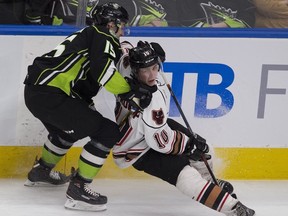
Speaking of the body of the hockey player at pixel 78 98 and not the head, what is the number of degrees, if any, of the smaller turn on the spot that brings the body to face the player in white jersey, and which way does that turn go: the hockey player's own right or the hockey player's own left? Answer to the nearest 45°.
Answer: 0° — they already face them

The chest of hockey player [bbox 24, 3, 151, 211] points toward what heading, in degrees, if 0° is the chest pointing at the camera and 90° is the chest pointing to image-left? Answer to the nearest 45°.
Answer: approximately 270°
